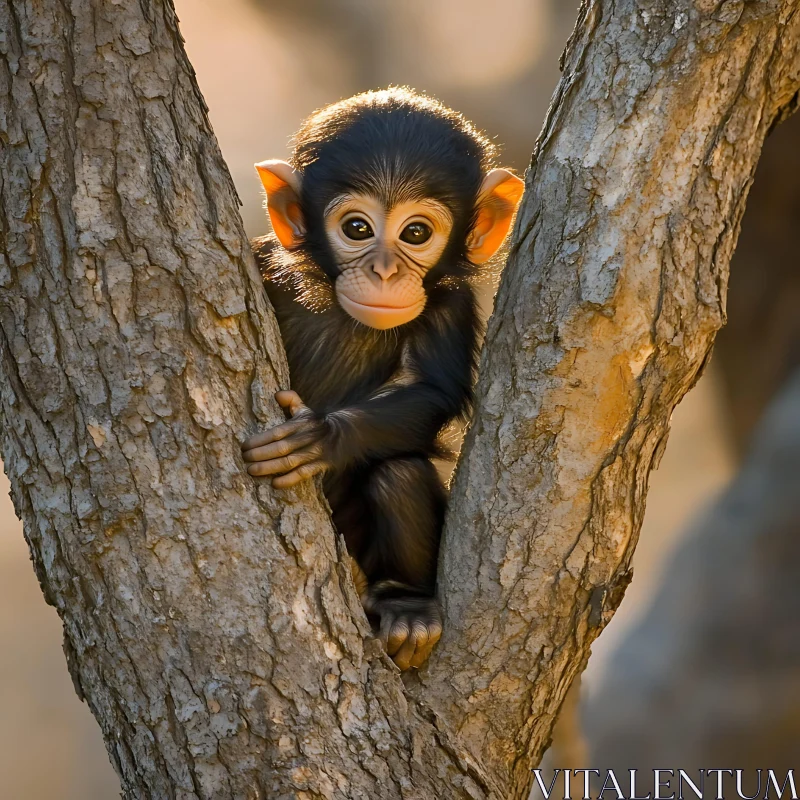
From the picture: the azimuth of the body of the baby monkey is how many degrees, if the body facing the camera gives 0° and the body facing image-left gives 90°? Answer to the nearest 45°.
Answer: approximately 0°

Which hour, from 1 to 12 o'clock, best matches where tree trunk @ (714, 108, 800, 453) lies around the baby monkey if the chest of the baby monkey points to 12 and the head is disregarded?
The tree trunk is roughly at 7 o'clock from the baby monkey.

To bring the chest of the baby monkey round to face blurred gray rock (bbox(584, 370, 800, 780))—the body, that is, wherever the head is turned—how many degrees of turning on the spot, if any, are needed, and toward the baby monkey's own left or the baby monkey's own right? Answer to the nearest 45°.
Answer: approximately 135° to the baby monkey's own left
